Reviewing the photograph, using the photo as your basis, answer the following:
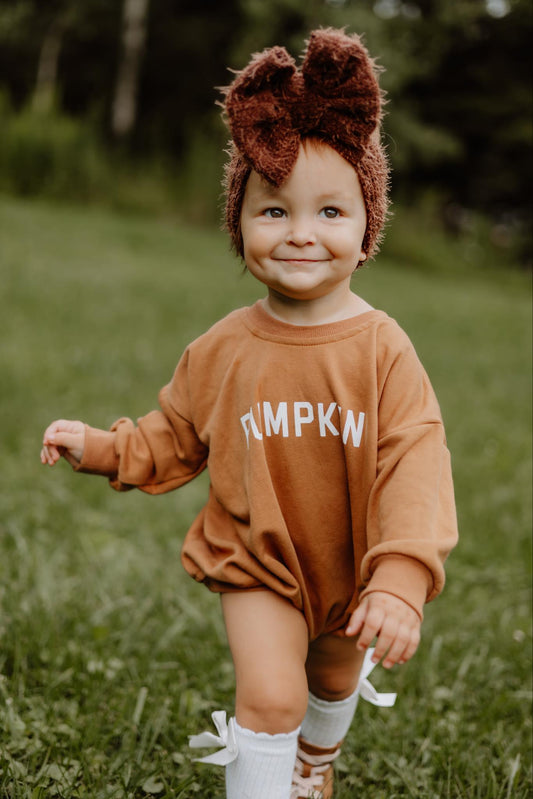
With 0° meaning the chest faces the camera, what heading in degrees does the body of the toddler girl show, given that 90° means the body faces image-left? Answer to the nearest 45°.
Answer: approximately 0°
